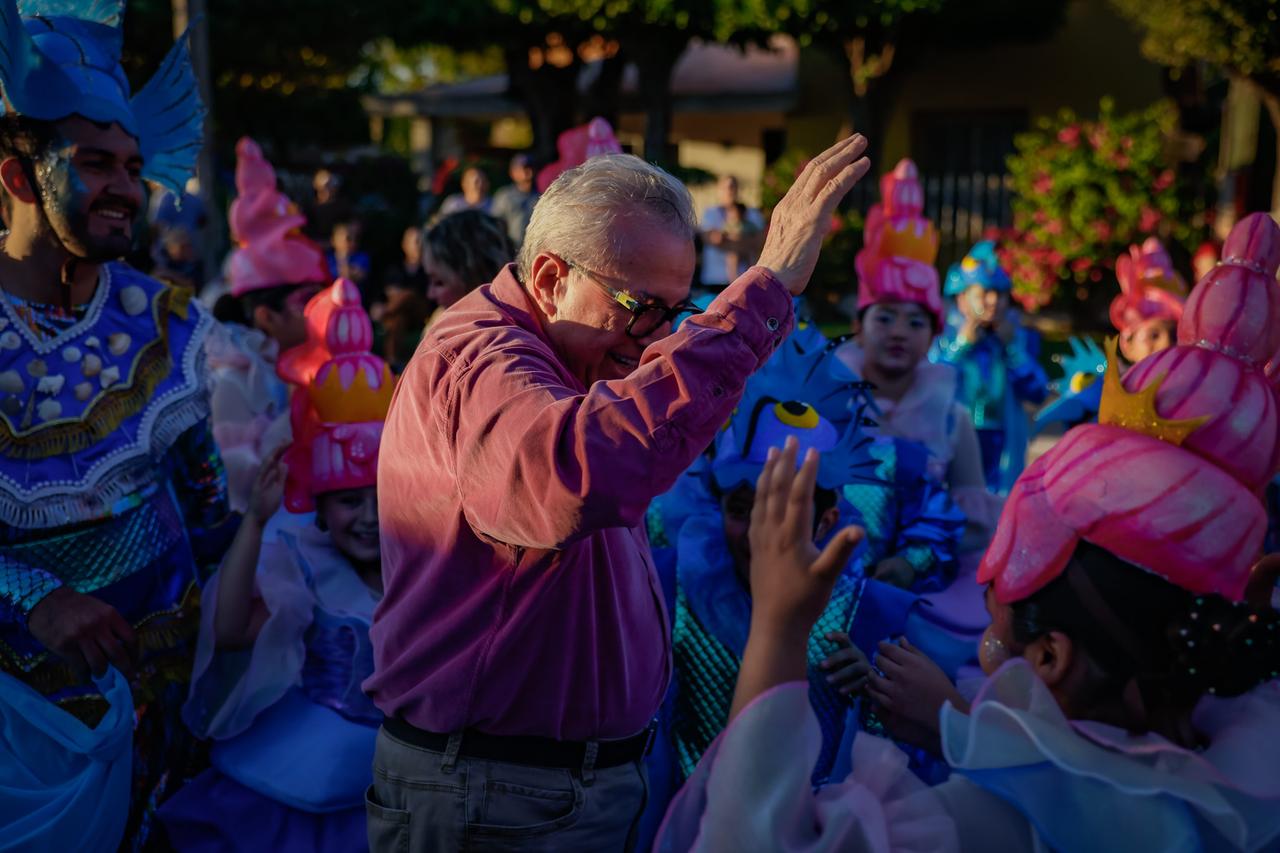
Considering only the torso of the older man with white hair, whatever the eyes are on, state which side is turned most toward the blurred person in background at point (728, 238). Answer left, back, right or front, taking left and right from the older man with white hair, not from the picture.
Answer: left

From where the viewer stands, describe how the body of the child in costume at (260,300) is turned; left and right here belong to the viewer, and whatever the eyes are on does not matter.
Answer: facing to the right of the viewer

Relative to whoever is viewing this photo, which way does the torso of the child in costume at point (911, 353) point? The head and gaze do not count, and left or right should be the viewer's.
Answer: facing the viewer

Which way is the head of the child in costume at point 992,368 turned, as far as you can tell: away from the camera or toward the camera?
toward the camera

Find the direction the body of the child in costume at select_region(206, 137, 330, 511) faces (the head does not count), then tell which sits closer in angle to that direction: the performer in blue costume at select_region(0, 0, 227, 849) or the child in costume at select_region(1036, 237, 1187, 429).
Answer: the child in costume

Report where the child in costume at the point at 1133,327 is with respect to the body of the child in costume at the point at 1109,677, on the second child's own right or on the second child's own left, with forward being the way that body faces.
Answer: on the second child's own right

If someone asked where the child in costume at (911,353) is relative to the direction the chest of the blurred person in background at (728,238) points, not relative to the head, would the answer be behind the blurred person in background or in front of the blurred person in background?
in front

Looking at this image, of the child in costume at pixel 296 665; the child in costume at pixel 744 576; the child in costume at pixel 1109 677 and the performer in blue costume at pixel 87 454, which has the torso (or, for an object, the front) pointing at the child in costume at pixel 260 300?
the child in costume at pixel 1109 677

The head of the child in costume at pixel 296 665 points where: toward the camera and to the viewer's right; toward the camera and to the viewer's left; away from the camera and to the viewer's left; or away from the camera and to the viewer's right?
toward the camera and to the viewer's right

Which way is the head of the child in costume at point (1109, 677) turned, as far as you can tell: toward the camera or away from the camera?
away from the camera

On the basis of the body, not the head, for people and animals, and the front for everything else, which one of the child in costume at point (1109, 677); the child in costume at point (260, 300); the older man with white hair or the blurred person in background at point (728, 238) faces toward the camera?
the blurred person in background

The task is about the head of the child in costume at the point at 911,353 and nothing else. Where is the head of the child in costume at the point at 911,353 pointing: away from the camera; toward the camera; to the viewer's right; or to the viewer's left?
toward the camera

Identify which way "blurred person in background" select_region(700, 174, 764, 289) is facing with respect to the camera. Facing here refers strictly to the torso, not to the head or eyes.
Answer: toward the camera
